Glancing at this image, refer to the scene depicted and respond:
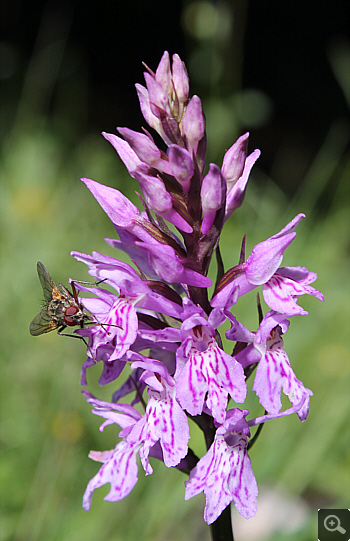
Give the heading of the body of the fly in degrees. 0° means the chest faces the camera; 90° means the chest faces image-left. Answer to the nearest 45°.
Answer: approximately 315°
